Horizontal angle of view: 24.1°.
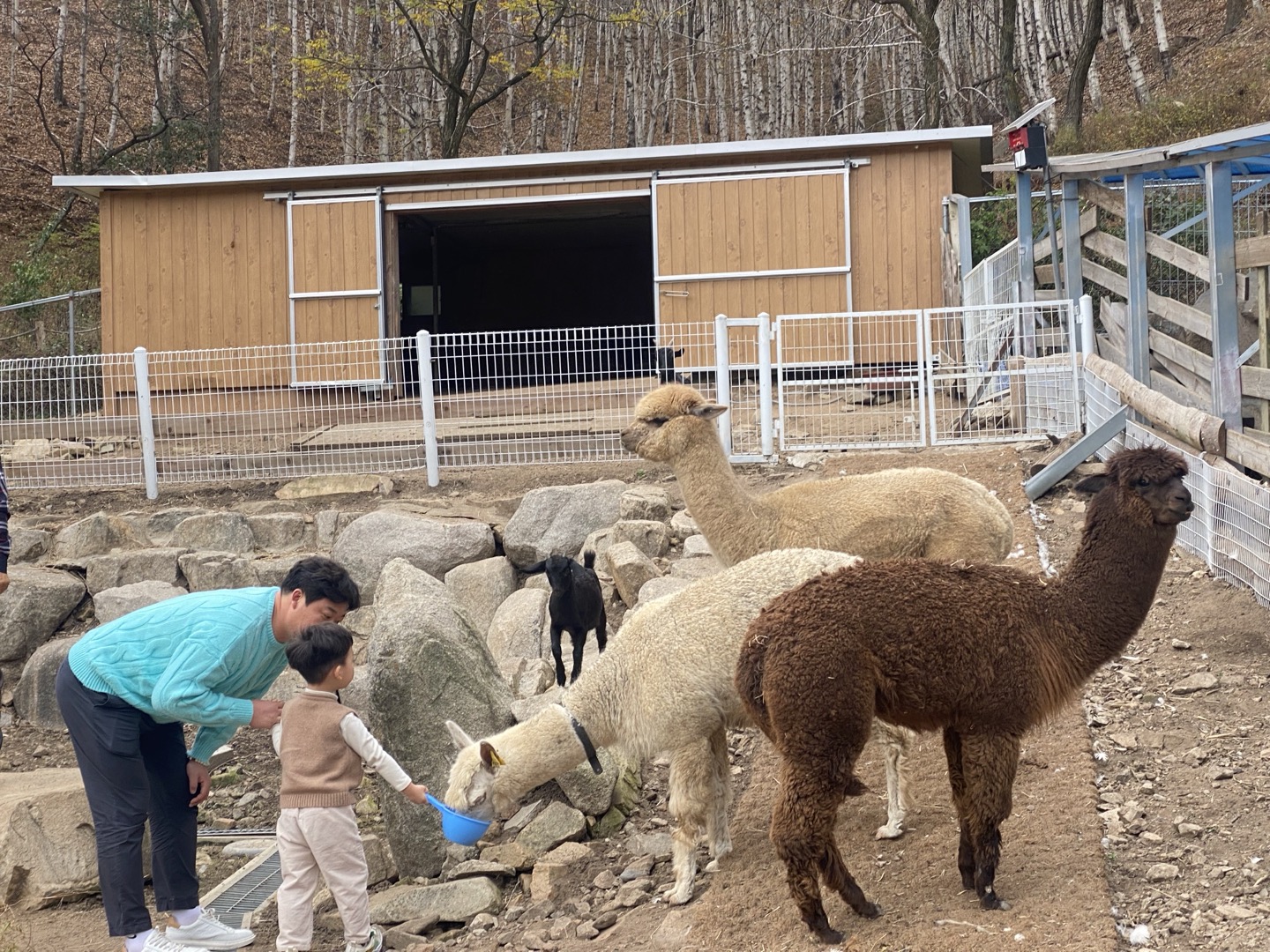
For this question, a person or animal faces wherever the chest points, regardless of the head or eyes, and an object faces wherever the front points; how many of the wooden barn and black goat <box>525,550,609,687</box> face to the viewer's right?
0

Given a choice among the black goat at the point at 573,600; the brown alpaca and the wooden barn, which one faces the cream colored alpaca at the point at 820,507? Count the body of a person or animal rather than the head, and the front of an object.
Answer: the wooden barn

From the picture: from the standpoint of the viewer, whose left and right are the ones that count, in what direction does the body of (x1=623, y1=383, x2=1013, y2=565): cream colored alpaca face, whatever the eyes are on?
facing to the left of the viewer

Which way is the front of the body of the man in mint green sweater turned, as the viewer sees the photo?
to the viewer's right

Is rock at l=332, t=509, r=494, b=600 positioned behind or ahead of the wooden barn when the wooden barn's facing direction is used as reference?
ahead

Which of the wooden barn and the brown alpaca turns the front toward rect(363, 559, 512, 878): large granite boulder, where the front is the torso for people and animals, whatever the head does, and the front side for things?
the wooden barn

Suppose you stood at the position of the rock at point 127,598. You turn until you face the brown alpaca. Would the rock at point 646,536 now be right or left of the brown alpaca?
left

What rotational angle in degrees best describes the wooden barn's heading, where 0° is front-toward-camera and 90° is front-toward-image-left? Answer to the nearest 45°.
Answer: approximately 0°

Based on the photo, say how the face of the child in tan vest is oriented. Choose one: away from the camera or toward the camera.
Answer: away from the camera

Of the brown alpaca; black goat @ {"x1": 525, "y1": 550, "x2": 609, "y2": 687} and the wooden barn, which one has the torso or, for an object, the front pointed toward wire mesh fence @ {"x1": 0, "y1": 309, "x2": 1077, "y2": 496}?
the wooden barn

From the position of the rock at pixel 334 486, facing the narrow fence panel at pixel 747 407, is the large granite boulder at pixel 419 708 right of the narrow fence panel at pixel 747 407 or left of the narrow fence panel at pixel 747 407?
right

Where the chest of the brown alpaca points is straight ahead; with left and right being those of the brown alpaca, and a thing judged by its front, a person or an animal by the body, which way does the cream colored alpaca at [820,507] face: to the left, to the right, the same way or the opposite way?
the opposite way

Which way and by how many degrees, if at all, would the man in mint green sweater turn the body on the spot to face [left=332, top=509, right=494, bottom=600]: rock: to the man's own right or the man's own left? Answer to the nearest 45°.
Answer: approximately 90° to the man's own left
